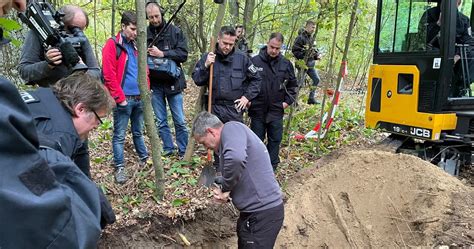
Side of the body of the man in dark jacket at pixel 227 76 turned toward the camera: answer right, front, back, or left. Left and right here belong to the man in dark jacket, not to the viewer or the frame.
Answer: front

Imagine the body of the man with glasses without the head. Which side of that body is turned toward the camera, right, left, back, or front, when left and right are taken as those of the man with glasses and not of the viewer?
right

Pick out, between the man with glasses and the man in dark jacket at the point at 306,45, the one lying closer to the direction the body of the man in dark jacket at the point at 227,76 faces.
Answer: the man with glasses

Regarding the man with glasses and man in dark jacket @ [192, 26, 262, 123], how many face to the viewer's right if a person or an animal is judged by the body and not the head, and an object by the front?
1

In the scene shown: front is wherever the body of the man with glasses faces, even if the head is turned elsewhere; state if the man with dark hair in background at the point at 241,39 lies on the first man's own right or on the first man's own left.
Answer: on the first man's own left

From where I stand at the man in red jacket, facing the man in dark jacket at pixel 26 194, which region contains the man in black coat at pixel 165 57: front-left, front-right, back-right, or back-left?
back-left

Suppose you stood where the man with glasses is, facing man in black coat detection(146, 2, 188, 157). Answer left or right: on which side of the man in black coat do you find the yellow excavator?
right

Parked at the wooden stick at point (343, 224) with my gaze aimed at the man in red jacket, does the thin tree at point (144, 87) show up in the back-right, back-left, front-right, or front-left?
front-left

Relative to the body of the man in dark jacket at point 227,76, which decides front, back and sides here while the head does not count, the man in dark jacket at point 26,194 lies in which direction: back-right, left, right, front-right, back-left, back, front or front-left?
front

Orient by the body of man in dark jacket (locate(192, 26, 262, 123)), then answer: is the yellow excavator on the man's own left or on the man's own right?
on the man's own left
